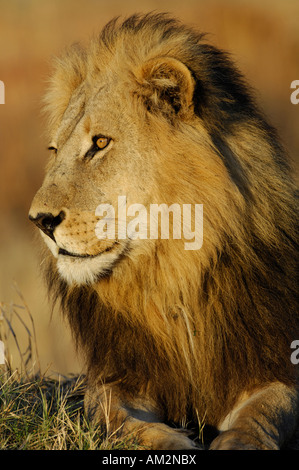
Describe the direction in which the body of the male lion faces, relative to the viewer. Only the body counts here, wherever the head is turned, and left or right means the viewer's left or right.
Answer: facing the viewer and to the left of the viewer
